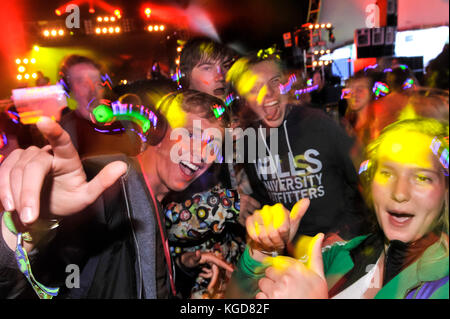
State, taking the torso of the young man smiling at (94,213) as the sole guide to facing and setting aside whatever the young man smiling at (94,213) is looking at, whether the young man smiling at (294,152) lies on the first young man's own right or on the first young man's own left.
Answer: on the first young man's own left

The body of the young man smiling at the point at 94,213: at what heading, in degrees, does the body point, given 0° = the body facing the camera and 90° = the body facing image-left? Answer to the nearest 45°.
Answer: approximately 315°
